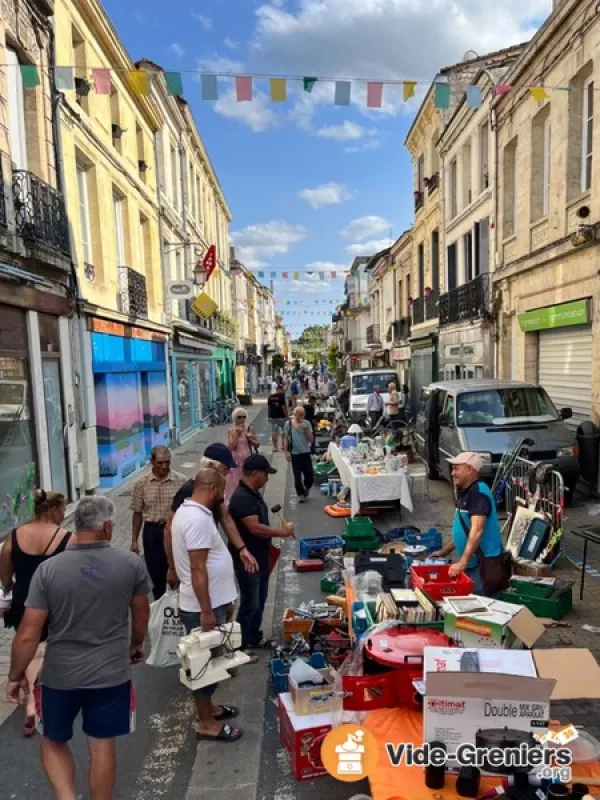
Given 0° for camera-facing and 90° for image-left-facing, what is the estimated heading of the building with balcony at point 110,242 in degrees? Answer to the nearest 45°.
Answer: approximately 270°

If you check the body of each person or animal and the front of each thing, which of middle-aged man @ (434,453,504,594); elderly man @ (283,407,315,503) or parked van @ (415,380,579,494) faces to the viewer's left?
middle-aged man @ (434,453,504,594)

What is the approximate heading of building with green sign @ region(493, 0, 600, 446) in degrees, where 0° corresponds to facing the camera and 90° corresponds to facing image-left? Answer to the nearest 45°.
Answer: approximately 45°

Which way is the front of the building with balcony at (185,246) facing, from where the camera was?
facing to the right of the viewer
